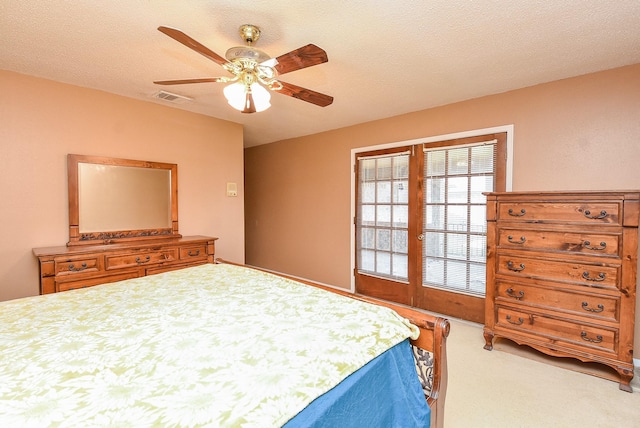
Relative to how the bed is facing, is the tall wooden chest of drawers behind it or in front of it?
in front

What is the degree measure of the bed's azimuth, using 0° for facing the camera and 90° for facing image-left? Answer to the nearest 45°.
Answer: approximately 225°

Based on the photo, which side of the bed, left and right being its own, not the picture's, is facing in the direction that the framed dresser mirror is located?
left

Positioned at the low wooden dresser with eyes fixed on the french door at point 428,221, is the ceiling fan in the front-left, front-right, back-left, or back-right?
front-right

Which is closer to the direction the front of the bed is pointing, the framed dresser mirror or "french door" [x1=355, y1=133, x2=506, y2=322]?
the french door

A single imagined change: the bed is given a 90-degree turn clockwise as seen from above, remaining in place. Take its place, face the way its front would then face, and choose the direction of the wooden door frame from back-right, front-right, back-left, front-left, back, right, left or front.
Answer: left

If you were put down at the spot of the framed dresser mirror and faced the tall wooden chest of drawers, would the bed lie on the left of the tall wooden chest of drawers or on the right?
right

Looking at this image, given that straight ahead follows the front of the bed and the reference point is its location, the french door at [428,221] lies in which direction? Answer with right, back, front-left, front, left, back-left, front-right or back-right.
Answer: front

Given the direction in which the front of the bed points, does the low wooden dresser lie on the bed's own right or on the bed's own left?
on the bed's own left
